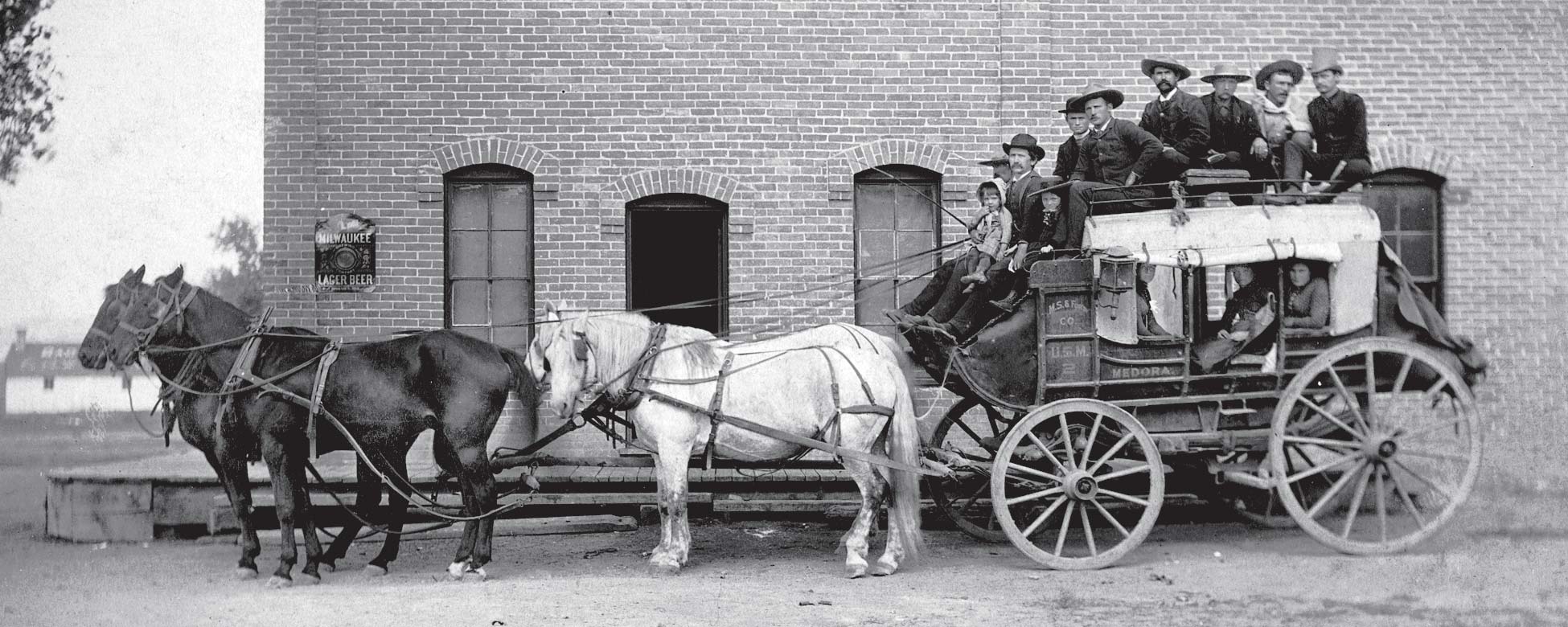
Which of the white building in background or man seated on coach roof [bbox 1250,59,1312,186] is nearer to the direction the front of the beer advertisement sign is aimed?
the man seated on coach roof

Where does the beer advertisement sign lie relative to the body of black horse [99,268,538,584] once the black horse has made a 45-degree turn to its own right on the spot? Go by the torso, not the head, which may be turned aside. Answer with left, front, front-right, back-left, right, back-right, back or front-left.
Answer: front-right

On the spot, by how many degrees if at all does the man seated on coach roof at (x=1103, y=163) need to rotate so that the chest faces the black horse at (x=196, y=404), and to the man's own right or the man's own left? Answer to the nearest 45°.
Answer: approximately 45° to the man's own right

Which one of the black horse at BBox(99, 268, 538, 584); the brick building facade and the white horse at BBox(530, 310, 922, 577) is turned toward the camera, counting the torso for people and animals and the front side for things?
the brick building facade

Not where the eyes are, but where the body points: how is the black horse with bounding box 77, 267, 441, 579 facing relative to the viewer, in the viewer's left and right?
facing to the left of the viewer

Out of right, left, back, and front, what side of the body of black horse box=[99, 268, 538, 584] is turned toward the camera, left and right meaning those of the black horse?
left

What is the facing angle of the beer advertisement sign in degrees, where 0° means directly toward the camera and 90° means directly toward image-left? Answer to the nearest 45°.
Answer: approximately 0°

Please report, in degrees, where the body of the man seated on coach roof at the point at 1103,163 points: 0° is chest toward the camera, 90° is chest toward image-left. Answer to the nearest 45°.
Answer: approximately 45°

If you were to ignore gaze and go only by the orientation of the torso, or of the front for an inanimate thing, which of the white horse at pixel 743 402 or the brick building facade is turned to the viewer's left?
the white horse

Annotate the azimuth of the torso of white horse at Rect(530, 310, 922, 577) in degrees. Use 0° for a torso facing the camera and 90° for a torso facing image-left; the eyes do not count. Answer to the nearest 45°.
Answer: approximately 90°

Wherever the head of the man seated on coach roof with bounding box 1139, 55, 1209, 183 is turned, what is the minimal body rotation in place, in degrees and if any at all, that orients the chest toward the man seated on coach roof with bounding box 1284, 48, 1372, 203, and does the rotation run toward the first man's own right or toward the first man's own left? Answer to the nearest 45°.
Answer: approximately 135° to the first man's own left

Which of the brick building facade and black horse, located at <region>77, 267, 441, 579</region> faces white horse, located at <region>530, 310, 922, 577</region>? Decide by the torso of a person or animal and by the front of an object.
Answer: the brick building facade

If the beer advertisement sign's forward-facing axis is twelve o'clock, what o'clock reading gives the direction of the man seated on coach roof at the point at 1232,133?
The man seated on coach roof is roughly at 10 o'clock from the beer advertisement sign.
